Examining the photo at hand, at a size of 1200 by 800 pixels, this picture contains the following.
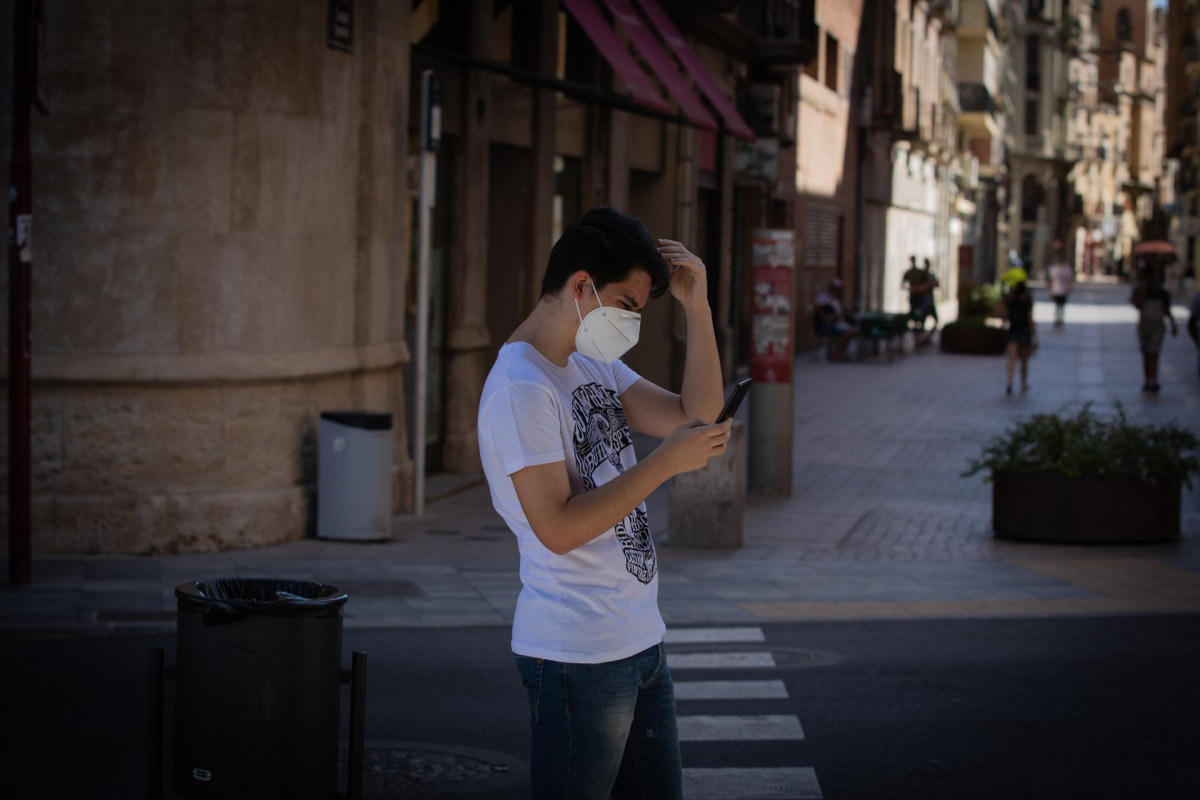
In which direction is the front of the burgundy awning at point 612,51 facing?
to the viewer's right

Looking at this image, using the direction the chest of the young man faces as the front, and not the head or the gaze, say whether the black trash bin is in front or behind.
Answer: behind

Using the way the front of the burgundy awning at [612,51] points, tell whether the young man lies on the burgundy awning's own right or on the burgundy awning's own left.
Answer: on the burgundy awning's own right

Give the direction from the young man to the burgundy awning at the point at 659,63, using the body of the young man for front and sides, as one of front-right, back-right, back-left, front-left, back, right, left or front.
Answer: back-left

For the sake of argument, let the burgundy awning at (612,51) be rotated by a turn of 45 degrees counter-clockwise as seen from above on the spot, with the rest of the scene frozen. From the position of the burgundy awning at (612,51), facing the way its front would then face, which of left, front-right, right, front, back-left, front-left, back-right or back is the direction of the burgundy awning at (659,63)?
front-left

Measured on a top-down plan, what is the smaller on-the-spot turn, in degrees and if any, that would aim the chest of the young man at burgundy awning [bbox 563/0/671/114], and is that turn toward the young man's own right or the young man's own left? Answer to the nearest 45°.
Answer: approximately 135° to the young man's own left

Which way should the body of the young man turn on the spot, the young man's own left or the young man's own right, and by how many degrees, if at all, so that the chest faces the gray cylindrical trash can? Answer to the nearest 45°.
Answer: approximately 135° to the young man's own left

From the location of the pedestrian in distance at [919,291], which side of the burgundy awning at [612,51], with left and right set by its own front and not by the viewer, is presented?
left

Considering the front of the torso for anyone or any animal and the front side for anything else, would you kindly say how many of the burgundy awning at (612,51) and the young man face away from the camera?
0

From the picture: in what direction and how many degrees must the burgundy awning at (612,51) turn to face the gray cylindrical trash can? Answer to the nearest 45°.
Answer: approximately 90° to its right

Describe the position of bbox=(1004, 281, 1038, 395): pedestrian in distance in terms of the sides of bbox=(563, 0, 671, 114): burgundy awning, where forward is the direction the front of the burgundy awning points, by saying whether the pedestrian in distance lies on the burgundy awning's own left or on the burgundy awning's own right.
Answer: on the burgundy awning's own left
